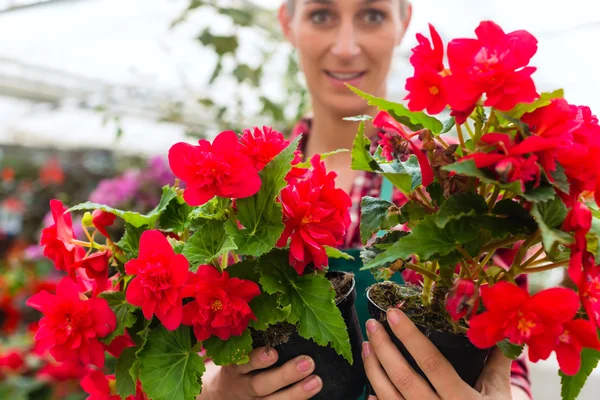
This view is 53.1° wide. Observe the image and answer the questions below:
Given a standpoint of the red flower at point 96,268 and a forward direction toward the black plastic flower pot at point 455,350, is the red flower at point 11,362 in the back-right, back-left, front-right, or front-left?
back-left

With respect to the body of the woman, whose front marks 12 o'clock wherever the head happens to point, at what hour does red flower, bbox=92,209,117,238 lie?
The red flower is roughly at 1 o'clock from the woman.

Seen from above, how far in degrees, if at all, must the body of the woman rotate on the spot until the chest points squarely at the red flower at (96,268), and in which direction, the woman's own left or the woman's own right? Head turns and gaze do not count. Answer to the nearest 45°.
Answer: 0° — they already face it

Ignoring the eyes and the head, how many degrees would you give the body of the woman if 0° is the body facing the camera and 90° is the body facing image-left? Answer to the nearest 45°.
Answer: approximately 0°
